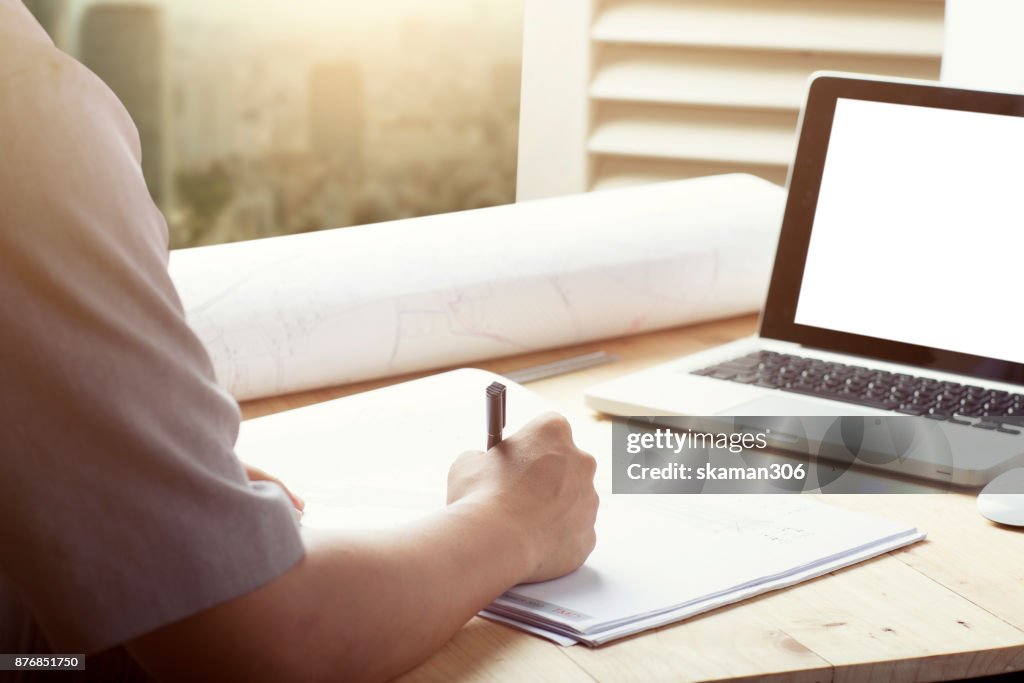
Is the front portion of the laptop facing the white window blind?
no

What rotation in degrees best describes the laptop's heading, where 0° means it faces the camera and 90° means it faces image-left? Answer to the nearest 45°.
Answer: approximately 45°
